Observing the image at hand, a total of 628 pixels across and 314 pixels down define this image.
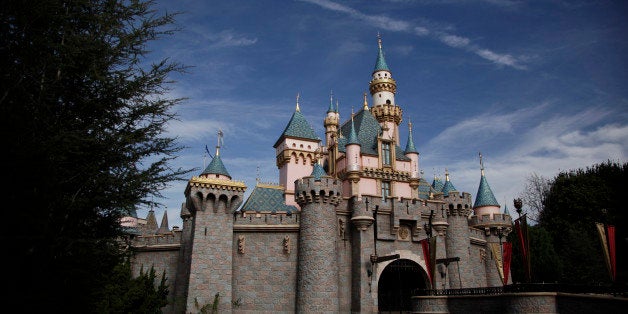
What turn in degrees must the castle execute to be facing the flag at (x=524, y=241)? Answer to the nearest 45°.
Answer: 0° — it already faces it

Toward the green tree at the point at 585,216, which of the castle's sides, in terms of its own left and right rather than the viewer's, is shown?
left

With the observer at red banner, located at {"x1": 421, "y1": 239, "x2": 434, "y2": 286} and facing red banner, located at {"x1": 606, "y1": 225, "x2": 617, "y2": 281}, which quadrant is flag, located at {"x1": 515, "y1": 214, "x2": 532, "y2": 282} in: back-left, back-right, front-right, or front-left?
front-right

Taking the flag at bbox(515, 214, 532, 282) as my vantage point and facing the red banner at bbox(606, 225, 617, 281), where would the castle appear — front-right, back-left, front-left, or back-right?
back-left

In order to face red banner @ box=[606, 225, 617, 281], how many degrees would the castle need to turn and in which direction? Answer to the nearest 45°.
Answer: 0° — it already faces it

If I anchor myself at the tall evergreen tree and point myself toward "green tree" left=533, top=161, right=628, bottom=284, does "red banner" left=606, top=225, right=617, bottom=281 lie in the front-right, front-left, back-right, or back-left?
front-right

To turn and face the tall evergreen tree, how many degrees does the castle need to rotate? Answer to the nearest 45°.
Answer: approximately 45° to its right

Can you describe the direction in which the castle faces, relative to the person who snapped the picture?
facing the viewer and to the right of the viewer
